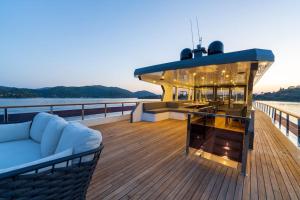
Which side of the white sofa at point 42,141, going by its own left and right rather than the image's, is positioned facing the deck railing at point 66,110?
right

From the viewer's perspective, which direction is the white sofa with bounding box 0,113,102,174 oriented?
to the viewer's left
